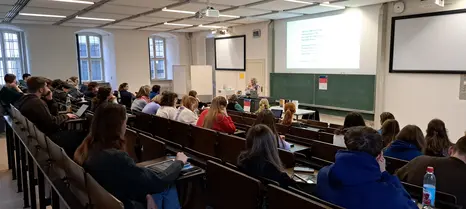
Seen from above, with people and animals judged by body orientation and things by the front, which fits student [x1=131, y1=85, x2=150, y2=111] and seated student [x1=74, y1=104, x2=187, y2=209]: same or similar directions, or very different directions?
same or similar directions

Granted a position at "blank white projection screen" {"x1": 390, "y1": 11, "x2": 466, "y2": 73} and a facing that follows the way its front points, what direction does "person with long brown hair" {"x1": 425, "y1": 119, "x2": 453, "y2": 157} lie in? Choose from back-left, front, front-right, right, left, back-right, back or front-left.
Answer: front-left

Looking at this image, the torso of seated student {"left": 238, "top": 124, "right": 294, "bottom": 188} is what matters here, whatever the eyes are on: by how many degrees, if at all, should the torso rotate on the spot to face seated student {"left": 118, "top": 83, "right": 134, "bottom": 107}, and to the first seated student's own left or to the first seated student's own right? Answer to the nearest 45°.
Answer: approximately 90° to the first seated student's own left

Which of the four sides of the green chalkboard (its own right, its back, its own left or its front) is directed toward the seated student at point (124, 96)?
front

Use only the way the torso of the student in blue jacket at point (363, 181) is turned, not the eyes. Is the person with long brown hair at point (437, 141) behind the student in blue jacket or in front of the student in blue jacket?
in front

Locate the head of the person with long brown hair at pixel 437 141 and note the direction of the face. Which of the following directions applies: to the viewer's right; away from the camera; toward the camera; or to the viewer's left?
away from the camera

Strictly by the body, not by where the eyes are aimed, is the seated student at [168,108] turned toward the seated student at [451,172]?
no

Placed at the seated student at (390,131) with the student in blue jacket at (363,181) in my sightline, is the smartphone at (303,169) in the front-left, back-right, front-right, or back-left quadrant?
front-right

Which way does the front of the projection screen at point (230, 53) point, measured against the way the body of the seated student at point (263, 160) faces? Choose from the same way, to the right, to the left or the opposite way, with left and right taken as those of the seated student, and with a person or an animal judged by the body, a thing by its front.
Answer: the opposite way

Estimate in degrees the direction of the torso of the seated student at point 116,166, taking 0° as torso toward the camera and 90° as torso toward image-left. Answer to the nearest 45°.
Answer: approximately 225°

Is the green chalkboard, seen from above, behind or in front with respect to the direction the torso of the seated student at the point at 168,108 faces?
in front

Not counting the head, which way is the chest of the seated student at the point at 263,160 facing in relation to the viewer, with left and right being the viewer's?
facing away from the viewer and to the right of the viewer

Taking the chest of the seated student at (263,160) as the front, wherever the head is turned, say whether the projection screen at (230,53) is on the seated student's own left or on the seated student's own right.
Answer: on the seated student's own left

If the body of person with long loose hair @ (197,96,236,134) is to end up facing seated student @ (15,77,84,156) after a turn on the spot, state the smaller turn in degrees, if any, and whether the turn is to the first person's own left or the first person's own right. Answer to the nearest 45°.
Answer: approximately 135° to the first person's own left

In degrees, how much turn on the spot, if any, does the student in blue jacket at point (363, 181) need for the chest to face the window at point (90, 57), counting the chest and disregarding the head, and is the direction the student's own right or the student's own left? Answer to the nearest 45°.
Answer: approximately 90° to the student's own left

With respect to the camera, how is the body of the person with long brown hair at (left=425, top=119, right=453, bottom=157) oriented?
away from the camera

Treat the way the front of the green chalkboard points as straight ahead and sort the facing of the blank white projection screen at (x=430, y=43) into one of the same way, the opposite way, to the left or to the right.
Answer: the same way

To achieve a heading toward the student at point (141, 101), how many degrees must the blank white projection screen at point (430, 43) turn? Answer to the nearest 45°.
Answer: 0° — it already faces them

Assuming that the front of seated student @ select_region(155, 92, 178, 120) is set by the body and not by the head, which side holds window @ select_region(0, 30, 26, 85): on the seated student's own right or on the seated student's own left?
on the seated student's own left
